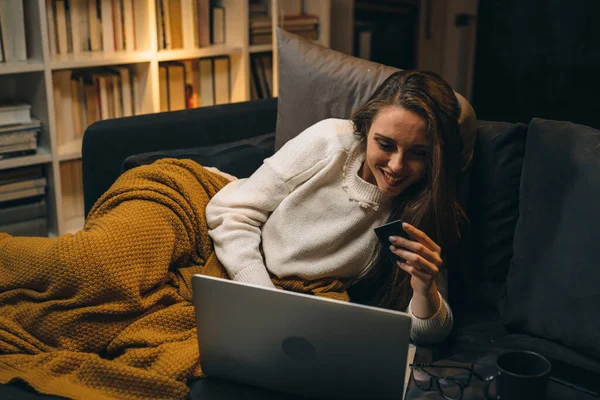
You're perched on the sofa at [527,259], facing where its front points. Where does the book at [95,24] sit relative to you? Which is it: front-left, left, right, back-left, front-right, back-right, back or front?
back-right

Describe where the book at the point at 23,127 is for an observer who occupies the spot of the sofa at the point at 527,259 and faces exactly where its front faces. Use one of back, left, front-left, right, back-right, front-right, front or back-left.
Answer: back-right

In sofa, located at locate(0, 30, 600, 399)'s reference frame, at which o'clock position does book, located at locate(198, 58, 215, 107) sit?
The book is roughly at 5 o'clock from the sofa.

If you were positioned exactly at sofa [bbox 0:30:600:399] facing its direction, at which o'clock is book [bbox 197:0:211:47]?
The book is roughly at 5 o'clock from the sofa.

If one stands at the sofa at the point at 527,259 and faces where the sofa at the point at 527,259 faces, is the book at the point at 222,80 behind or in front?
behind

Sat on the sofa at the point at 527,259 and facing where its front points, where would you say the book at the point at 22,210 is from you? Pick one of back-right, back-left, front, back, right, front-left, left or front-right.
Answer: back-right

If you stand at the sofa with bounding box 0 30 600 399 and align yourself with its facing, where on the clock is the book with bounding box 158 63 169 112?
The book is roughly at 5 o'clock from the sofa.

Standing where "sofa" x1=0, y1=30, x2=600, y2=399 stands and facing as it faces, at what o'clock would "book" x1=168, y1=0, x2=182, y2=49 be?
The book is roughly at 5 o'clock from the sofa.

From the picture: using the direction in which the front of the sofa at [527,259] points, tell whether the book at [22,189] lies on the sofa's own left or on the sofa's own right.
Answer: on the sofa's own right

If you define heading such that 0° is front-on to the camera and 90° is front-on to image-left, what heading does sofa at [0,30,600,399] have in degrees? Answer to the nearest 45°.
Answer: approximately 0°

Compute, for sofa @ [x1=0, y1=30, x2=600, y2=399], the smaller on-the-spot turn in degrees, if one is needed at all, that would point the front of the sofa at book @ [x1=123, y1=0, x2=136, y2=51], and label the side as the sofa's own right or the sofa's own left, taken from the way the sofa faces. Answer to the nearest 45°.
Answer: approximately 135° to the sofa's own right

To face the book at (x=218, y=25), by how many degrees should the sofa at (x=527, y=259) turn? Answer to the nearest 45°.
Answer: approximately 135° to its right

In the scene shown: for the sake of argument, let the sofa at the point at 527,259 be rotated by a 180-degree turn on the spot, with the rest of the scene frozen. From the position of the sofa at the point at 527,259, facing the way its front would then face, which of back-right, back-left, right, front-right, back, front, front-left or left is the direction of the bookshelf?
front-left

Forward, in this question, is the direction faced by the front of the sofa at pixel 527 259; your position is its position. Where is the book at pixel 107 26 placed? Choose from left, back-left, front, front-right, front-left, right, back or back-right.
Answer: back-right
